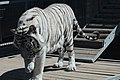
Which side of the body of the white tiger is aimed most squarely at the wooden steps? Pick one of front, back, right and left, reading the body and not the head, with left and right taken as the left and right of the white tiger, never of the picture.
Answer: back

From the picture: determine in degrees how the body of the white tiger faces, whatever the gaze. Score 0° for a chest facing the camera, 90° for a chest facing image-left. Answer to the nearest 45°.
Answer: approximately 45°
